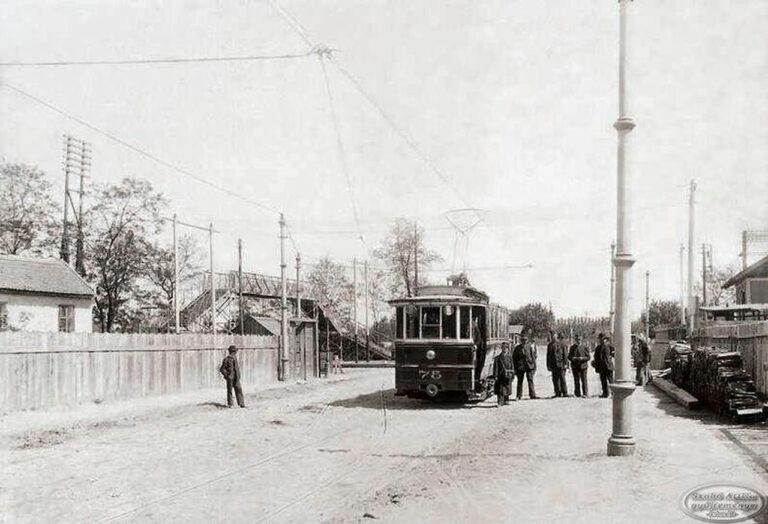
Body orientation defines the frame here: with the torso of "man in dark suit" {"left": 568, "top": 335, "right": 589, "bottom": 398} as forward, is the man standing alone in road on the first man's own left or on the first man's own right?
on the first man's own right

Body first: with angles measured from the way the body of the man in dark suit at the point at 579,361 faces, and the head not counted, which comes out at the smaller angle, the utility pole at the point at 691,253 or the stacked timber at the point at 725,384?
the stacked timber

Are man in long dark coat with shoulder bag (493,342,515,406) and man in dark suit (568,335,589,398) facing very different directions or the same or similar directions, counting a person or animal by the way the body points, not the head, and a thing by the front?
same or similar directions

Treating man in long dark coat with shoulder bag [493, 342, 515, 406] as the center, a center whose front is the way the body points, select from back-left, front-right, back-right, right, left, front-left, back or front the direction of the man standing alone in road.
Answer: right

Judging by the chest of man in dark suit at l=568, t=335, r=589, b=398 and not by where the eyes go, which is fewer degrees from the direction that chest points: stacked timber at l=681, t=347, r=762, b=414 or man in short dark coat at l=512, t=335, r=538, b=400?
the stacked timber

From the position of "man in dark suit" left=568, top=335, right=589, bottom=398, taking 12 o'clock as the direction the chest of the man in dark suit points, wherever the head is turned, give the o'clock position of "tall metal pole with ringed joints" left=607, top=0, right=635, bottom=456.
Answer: The tall metal pole with ringed joints is roughly at 12 o'clock from the man in dark suit.

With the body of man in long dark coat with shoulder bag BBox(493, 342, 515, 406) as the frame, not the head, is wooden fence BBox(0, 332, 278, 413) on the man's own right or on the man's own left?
on the man's own right

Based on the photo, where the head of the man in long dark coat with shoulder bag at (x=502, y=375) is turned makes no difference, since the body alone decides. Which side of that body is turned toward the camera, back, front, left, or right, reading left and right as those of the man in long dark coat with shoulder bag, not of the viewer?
front

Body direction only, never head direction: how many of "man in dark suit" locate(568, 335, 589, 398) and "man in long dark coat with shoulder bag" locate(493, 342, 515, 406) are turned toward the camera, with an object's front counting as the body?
2

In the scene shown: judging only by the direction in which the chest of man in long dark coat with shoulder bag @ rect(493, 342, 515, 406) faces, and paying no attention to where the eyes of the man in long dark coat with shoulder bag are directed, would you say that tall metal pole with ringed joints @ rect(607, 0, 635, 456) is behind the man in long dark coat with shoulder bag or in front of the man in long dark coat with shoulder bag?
in front

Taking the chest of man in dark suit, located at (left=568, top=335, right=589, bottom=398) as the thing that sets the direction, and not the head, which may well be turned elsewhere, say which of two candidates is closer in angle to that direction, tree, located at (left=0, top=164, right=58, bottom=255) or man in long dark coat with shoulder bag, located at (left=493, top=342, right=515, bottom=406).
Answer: the man in long dark coat with shoulder bag

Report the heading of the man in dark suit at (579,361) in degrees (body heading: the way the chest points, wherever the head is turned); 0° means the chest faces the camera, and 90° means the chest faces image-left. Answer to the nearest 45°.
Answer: approximately 0°
